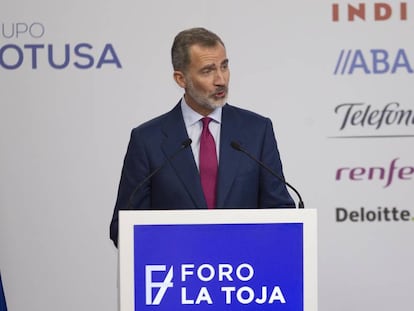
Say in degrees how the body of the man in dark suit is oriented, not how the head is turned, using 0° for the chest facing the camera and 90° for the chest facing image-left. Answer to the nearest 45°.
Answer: approximately 0°
